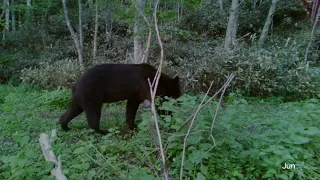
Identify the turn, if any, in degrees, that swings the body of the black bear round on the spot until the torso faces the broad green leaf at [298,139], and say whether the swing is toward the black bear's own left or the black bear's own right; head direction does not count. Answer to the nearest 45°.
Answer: approximately 45° to the black bear's own right

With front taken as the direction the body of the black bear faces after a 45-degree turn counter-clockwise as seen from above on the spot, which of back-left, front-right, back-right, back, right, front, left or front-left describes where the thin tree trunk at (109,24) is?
front-left

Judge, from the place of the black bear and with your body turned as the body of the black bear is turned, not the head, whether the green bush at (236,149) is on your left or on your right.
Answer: on your right

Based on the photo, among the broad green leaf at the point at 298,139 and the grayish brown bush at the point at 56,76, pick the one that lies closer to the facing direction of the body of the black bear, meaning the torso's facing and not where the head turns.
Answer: the broad green leaf

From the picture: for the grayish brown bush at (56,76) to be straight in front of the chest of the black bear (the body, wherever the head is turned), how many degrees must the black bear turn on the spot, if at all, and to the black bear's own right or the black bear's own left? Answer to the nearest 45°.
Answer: approximately 90° to the black bear's own left

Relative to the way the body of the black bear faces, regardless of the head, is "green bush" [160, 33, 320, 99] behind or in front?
in front

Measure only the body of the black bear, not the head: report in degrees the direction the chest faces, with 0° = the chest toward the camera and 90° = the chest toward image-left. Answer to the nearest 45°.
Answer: approximately 270°
